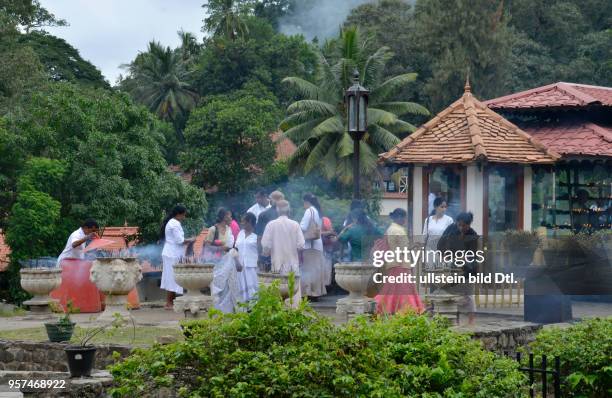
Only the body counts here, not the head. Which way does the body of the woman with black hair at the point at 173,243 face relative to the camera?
to the viewer's right

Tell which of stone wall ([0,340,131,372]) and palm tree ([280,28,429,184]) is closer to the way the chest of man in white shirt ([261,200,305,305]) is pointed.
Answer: the palm tree

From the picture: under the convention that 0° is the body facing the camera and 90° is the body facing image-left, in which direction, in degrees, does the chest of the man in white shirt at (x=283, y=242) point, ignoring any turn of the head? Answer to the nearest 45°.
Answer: approximately 180°

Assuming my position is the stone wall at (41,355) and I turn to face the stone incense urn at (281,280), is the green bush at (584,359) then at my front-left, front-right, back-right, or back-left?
front-right

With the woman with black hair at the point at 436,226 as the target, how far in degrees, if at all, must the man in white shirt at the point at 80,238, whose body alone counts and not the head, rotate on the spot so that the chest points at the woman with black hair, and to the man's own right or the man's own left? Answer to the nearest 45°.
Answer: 0° — they already face them

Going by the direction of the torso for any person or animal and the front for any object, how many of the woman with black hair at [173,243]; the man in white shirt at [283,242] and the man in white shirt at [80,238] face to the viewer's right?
2

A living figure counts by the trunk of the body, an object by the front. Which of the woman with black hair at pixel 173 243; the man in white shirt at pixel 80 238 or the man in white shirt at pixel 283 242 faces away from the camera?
the man in white shirt at pixel 283 242

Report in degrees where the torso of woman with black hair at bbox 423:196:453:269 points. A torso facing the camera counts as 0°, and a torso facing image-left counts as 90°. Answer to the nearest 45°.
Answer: approximately 315°

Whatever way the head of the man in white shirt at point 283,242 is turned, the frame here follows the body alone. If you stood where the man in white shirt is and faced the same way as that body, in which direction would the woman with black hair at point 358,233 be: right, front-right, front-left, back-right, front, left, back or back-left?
front-right

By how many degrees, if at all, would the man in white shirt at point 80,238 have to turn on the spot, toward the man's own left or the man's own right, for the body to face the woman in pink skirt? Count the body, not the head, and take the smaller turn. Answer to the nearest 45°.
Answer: approximately 45° to the man's own right

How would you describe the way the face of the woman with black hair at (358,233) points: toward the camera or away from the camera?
away from the camera
